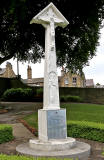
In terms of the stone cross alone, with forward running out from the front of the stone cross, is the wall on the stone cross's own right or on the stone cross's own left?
on the stone cross's own left

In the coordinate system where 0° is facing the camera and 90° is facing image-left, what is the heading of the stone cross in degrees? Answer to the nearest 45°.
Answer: approximately 315°

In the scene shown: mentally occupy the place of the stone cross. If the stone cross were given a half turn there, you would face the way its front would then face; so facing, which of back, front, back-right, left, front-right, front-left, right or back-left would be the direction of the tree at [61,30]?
front-right
